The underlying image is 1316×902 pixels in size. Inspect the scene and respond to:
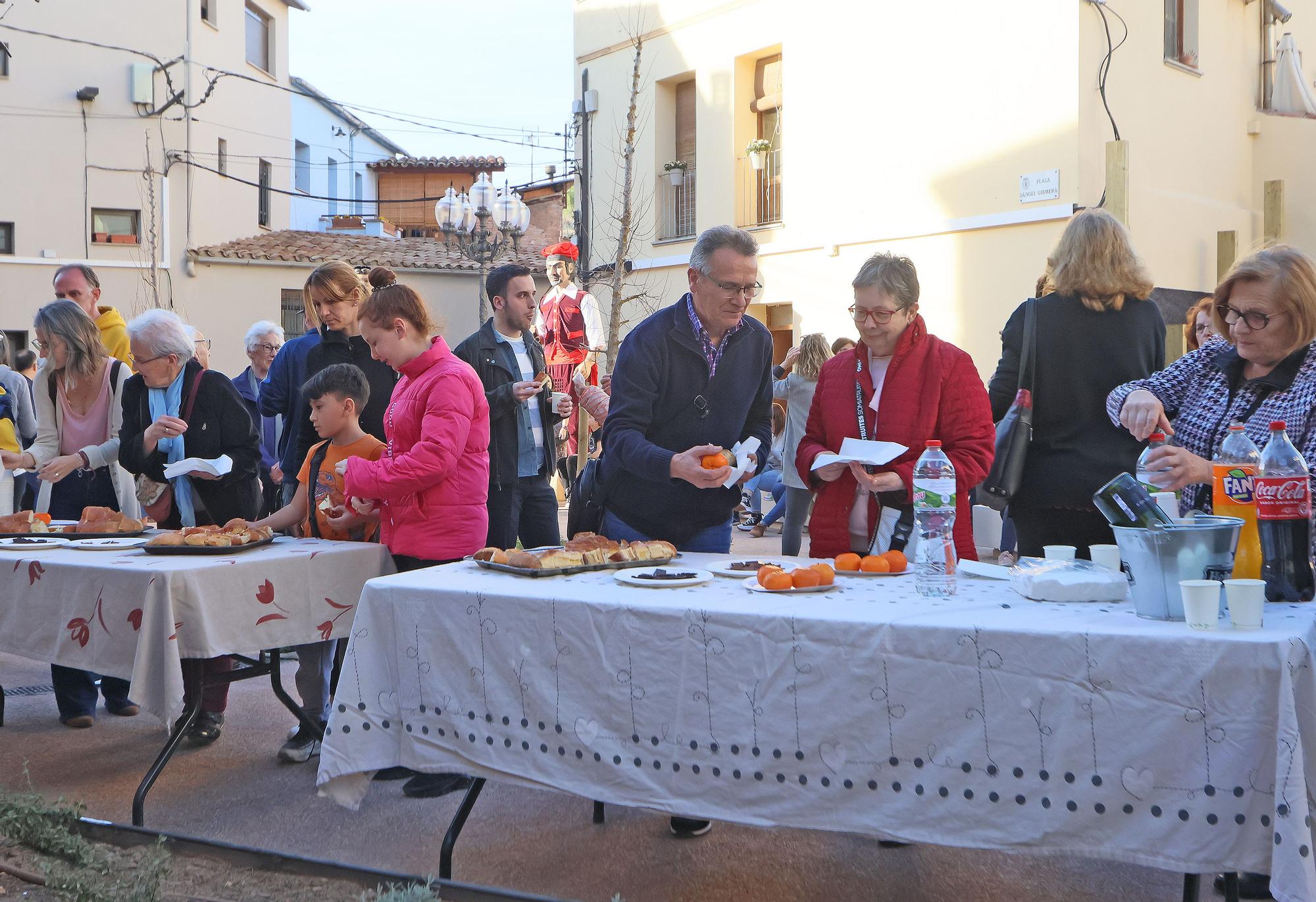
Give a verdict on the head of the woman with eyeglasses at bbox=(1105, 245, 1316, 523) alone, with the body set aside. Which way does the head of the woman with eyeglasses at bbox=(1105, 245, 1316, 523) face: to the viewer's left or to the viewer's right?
to the viewer's left

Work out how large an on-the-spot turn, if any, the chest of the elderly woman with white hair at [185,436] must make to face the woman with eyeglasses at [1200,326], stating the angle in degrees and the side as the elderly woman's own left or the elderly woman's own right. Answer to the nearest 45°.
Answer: approximately 135° to the elderly woman's own left

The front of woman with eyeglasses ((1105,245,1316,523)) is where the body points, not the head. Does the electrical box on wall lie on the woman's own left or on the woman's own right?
on the woman's own right
